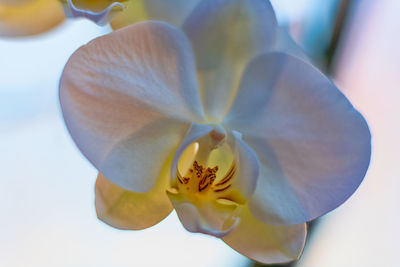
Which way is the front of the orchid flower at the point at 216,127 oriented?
toward the camera
